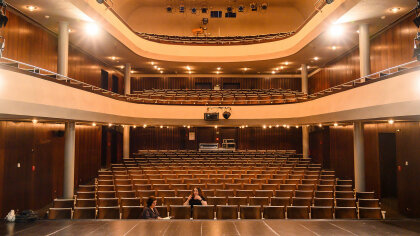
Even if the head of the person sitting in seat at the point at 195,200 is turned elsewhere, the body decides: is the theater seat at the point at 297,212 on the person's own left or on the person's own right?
on the person's own left

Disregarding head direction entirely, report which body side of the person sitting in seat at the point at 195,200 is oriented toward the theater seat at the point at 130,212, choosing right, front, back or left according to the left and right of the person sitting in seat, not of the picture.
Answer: right

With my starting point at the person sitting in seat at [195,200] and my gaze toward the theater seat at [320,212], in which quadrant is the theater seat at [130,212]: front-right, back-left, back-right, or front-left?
back-right

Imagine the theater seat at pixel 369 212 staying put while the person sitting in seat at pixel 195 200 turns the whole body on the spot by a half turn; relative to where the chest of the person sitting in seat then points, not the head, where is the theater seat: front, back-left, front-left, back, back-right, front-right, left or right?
right

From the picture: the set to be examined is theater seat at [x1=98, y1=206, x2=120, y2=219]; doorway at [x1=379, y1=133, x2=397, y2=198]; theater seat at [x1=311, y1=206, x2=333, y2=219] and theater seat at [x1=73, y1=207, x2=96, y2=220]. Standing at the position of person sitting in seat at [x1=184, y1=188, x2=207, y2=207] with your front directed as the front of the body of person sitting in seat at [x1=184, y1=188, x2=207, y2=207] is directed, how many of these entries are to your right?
2

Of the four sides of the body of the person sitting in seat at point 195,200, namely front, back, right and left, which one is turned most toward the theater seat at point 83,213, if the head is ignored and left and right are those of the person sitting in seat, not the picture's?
right

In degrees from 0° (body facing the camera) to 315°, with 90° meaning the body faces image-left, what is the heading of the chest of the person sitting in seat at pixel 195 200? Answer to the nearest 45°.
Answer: approximately 0°

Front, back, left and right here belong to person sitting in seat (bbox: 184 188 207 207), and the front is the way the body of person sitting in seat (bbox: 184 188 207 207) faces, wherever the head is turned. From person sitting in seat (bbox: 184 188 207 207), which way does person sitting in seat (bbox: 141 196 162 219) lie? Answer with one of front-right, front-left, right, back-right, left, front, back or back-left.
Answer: front-right

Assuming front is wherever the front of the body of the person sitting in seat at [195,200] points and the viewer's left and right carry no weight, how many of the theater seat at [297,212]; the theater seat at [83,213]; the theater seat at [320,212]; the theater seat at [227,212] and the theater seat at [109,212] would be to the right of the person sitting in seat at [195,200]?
2

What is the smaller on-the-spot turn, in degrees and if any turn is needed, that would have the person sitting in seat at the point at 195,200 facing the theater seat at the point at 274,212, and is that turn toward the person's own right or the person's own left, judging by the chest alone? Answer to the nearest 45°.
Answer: approximately 90° to the person's own left

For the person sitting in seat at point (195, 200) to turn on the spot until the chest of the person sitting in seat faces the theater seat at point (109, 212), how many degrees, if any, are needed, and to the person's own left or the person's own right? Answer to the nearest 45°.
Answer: approximately 90° to the person's own right

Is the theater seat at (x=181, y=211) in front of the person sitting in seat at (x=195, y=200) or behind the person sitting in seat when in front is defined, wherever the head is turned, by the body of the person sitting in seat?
in front

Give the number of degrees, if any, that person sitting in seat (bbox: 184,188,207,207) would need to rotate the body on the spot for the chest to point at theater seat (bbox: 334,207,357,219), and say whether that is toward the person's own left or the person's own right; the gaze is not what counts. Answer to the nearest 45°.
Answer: approximately 90° to the person's own left
